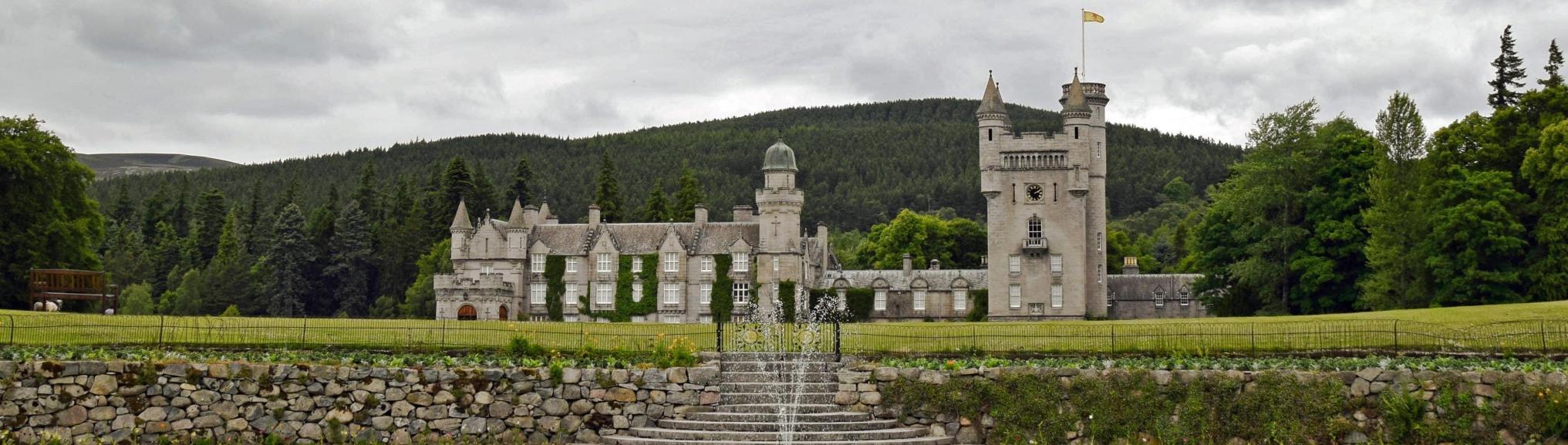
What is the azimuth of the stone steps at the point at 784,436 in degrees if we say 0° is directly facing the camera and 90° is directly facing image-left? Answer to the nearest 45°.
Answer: approximately 0°
